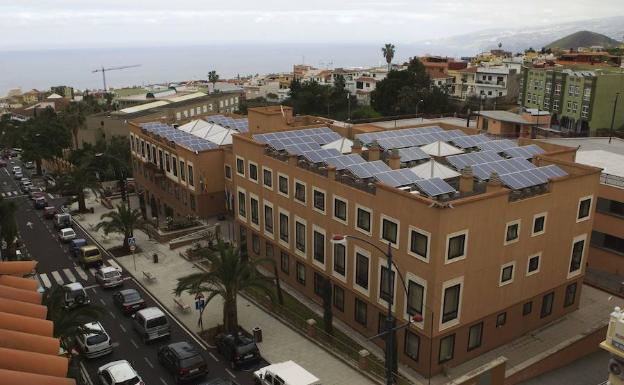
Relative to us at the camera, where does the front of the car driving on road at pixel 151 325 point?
facing away from the viewer and to the left of the viewer

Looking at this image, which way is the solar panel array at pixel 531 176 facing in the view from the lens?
facing the viewer and to the right of the viewer

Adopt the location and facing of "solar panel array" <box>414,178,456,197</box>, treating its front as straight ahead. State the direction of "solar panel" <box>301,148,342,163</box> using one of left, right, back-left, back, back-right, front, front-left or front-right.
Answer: back

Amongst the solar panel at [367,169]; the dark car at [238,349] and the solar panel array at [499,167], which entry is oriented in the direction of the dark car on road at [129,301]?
the dark car

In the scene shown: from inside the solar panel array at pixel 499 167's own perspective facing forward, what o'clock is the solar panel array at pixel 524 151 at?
the solar panel array at pixel 524 151 is roughly at 8 o'clock from the solar panel array at pixel 499 167.

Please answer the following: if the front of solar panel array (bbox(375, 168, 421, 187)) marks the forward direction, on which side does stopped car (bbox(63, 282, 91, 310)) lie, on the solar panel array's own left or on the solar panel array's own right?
on the solar panel array's own right

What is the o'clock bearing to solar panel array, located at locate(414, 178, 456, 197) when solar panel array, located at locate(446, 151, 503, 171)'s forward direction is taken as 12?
solar panel array, located at locate(414, 178, 456, 197) is roughly at 2 o'clock from solar panel array, located at locate(446, 151, 503, 171).

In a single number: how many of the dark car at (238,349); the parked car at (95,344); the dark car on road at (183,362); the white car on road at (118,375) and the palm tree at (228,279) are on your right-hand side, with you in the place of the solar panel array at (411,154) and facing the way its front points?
5

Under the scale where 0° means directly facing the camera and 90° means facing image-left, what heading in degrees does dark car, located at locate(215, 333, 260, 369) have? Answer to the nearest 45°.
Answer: approximately 135°

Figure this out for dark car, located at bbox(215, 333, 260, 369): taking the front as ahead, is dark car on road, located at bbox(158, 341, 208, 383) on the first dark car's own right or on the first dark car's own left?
on the first dark car's own left
